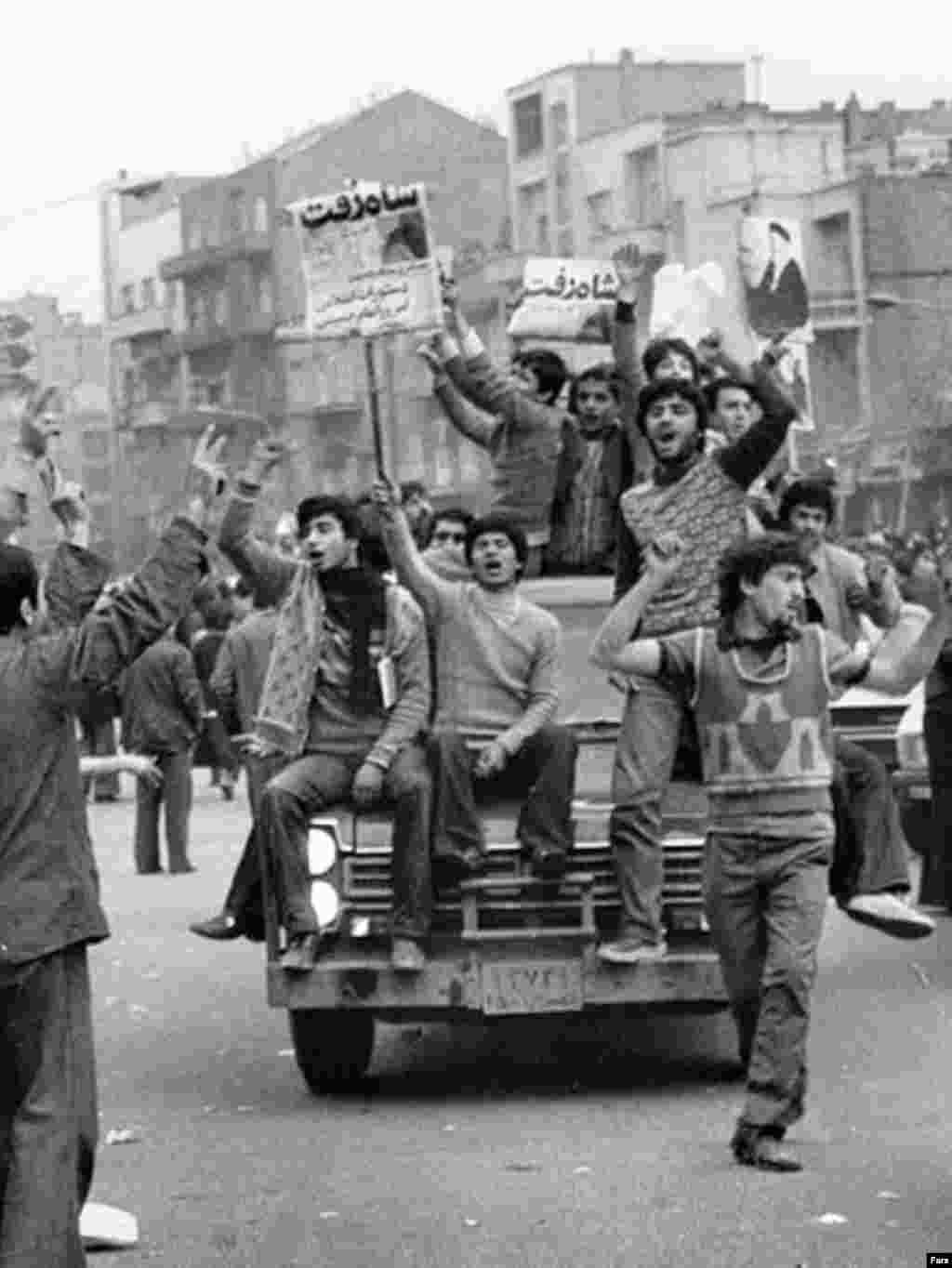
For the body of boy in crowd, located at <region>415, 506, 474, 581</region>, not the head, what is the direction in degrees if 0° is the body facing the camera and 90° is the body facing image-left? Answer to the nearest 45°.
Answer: approximately 0°

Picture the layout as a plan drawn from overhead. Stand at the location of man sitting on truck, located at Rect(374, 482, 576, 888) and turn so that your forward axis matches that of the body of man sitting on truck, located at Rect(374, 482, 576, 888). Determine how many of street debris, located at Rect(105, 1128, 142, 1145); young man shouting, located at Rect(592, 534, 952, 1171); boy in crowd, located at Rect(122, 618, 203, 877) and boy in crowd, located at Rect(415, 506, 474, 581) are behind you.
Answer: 2

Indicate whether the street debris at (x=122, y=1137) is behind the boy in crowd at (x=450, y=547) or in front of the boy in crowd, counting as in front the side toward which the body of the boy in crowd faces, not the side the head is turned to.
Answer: in front

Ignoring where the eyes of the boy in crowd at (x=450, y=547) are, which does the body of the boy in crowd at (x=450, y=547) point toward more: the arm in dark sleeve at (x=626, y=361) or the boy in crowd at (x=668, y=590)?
the boy in crowd

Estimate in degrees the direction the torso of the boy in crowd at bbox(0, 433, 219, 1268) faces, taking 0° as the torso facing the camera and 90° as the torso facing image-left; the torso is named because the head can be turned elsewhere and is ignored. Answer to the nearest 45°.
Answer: approximately 225°

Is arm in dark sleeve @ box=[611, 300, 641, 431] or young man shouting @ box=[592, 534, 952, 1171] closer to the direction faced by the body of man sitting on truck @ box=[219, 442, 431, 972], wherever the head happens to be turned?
the young man shouting

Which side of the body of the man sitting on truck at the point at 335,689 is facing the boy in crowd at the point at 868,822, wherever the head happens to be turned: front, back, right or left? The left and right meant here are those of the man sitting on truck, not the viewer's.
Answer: left

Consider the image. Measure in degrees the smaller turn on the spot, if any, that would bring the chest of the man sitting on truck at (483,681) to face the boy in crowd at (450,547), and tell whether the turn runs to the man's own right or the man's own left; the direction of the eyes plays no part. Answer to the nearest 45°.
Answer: approximately 180°

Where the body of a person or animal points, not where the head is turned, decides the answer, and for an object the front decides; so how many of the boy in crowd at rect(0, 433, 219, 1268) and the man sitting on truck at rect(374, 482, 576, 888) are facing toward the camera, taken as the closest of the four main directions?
1
